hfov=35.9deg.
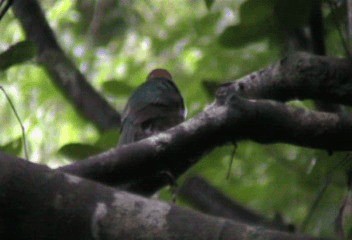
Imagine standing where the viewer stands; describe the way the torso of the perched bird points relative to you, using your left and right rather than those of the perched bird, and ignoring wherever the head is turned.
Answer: facing away from the viewer and to the right of the viewer

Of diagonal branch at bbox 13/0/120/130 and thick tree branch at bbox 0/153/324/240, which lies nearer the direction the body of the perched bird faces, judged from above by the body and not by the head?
the diagonal branch

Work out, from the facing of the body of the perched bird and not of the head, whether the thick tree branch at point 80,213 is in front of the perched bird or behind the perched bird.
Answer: behind

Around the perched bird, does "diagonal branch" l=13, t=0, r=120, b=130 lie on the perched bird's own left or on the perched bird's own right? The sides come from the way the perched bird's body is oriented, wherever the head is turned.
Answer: on the perched bird's own left

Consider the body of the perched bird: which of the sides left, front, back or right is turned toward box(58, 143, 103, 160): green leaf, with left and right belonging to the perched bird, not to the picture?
left

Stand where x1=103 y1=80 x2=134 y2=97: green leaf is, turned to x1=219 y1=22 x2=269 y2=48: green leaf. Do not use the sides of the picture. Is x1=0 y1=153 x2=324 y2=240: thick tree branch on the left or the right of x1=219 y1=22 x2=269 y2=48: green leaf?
right
